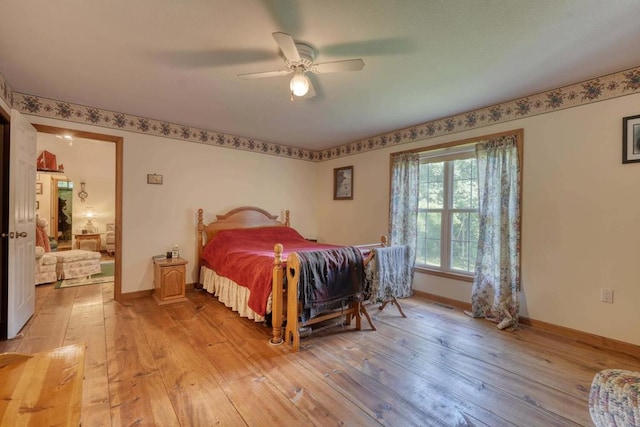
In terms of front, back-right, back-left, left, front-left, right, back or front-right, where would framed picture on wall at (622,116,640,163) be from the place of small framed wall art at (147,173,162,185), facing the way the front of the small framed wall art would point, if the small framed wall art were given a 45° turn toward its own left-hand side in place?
front

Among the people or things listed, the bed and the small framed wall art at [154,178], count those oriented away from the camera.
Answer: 0

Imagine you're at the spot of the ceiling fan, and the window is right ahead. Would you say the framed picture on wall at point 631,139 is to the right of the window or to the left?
right

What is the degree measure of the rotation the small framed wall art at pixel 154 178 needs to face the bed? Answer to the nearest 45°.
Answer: approximately 45° to its left

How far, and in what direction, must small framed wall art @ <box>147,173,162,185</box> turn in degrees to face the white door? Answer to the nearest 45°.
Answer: approximately 45° to its right

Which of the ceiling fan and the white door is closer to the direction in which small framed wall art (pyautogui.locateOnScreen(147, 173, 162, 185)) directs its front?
the ceiling fan

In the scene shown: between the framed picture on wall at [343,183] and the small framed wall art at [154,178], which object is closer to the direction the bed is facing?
the framed picture on wall

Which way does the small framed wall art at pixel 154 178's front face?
toward the camera

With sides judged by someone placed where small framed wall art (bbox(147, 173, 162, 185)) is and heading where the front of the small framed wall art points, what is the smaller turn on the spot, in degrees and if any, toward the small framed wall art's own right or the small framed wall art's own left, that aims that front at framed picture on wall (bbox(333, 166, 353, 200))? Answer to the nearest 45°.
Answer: approximately 90° to the small framed wall art's own left

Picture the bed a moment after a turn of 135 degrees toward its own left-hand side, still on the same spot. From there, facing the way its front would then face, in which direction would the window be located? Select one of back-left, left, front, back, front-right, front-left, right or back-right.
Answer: right

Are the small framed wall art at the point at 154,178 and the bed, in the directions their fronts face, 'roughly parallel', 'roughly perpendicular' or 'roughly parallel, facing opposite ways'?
roughly parallel

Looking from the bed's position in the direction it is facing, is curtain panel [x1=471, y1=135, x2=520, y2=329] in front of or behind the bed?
in front

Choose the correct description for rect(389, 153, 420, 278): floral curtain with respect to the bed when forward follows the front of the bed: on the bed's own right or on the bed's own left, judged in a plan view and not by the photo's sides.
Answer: on the bed's own left

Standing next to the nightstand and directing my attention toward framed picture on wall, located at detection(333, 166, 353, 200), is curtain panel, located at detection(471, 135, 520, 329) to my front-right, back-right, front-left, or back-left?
front-right
